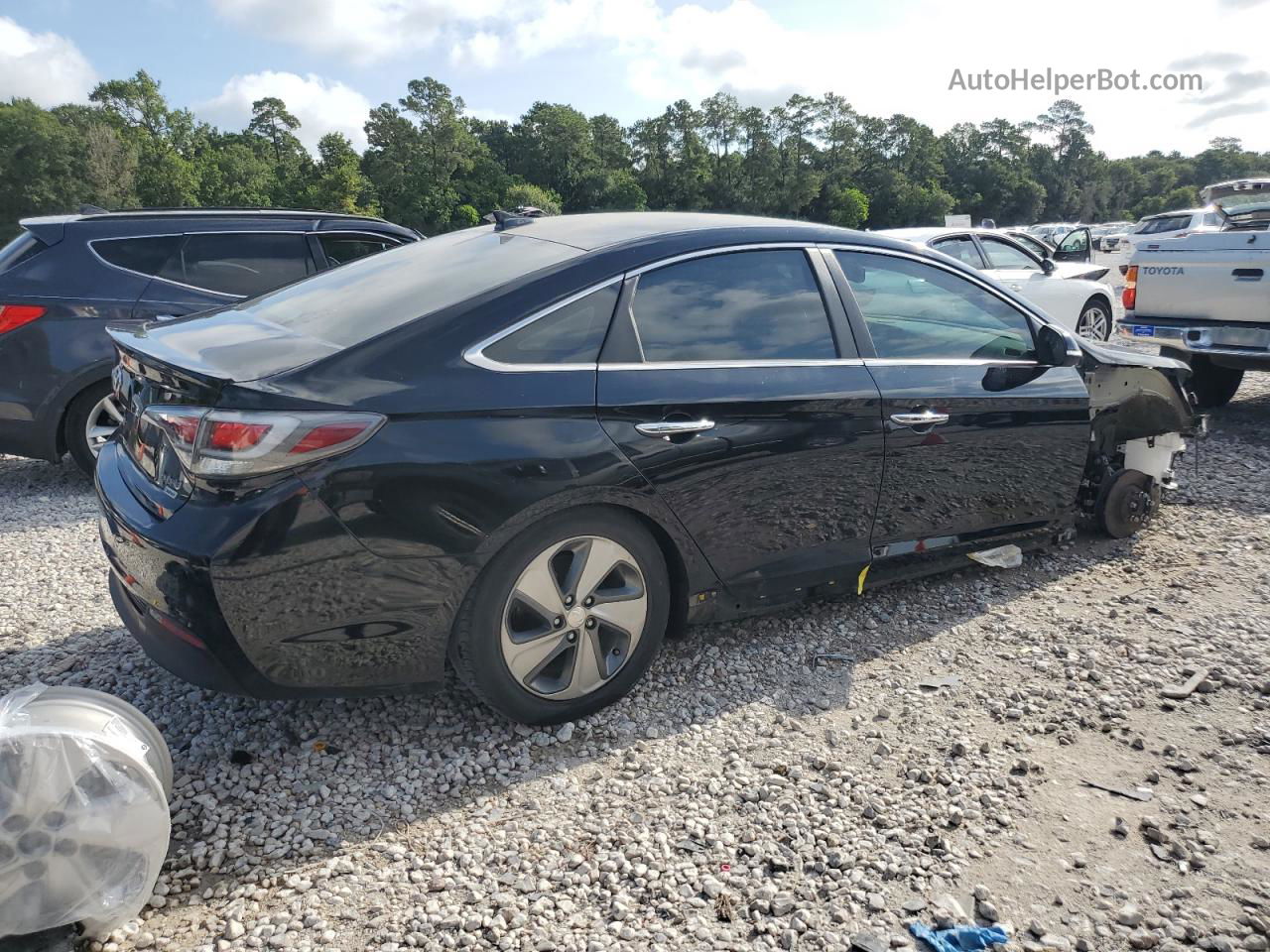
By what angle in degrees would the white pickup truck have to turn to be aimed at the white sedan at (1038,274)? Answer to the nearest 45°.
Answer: approximately 45° to its left

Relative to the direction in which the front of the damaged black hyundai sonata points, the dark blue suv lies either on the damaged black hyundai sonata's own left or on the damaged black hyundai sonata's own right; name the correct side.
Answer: on the damaged black hyundai sonata's own left

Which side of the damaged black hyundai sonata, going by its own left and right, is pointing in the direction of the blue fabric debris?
right

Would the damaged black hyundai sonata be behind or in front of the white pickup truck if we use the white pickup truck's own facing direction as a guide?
behind

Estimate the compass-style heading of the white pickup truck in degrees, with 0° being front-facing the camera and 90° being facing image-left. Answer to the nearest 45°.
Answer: approximately 180°

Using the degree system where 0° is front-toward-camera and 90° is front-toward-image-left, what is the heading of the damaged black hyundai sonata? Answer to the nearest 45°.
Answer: approximately 225°

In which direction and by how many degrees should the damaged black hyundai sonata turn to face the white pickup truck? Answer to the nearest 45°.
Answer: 0° — it already faces it

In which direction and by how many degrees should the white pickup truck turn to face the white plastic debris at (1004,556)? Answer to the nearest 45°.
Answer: approximately 180°

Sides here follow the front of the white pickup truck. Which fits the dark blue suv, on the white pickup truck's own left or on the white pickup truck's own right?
on the white pickup truck's own left

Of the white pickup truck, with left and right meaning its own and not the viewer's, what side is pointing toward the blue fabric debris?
back
